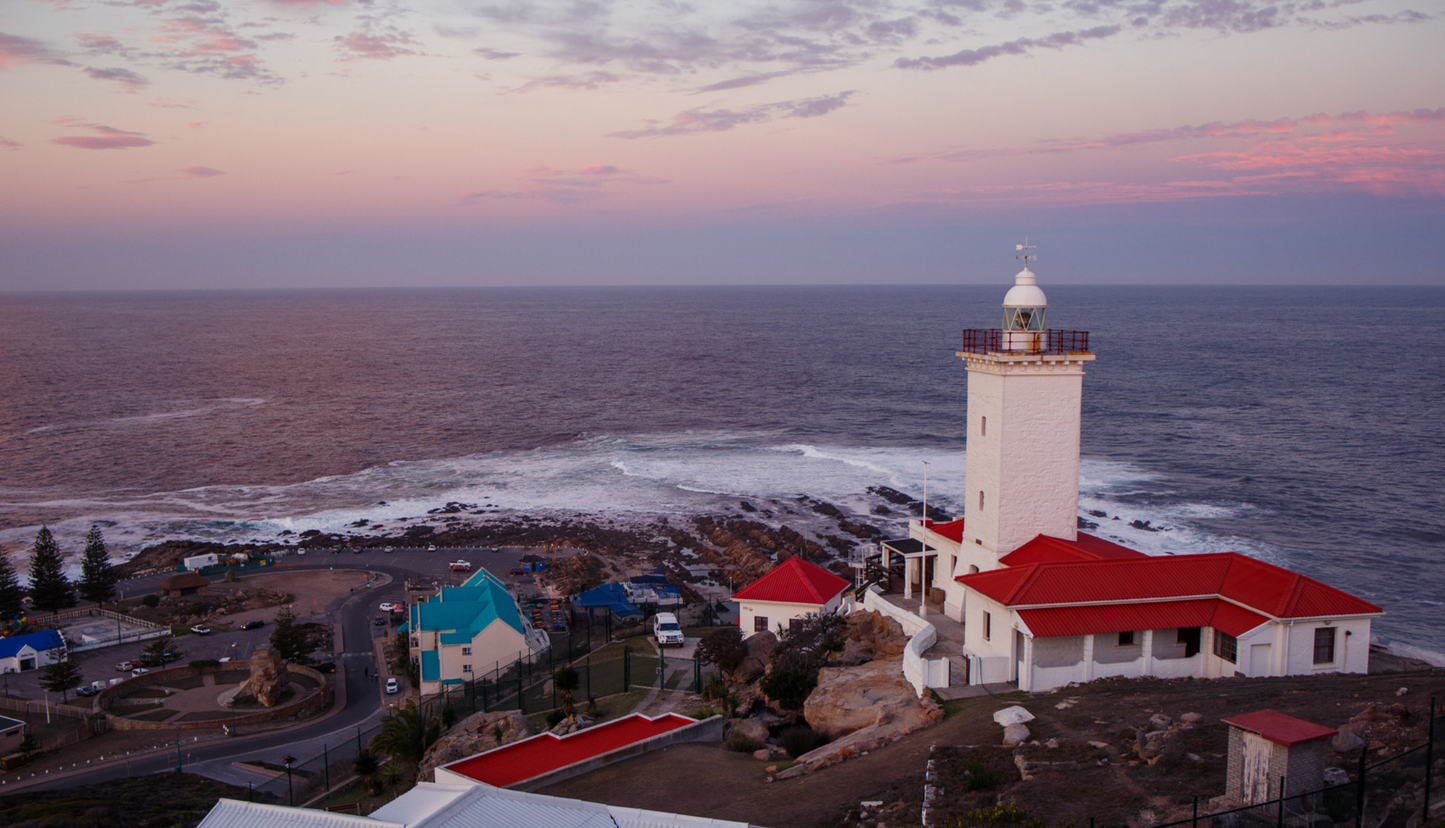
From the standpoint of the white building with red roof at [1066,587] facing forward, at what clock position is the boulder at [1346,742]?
The boulder is roughly at 11 o'clock from the white building with red roof.

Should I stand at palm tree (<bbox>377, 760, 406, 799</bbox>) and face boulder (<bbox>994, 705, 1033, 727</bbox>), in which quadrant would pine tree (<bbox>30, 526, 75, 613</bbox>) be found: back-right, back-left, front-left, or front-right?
back-left

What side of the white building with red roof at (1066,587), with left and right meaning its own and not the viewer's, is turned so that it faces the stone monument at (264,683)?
right

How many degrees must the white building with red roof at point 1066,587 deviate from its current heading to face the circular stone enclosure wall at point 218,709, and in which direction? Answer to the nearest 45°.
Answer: approximately 90° to its right

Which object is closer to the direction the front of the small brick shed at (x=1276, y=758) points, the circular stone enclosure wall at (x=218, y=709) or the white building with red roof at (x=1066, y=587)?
the circular stone enclosure wall

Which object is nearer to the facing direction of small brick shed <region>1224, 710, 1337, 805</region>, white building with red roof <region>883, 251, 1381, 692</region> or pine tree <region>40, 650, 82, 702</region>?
the pine tree

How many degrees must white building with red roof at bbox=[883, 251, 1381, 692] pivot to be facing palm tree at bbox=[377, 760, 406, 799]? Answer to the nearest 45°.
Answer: approximately 90° to its right

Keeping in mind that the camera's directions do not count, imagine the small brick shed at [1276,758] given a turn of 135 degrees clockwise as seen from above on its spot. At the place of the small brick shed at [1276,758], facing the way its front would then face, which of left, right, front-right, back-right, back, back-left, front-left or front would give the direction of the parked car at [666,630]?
front-left

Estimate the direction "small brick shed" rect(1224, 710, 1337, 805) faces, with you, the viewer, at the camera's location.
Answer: facing the viewer and to the left of the viewer

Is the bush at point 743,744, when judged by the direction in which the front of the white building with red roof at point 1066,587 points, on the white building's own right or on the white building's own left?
on the white building's own right

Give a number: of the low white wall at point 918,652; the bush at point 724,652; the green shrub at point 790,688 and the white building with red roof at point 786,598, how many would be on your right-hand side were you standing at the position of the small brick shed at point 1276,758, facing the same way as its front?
4

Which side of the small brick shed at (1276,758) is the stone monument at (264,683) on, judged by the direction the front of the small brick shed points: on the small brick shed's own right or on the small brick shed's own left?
on the small brick shed's own right
